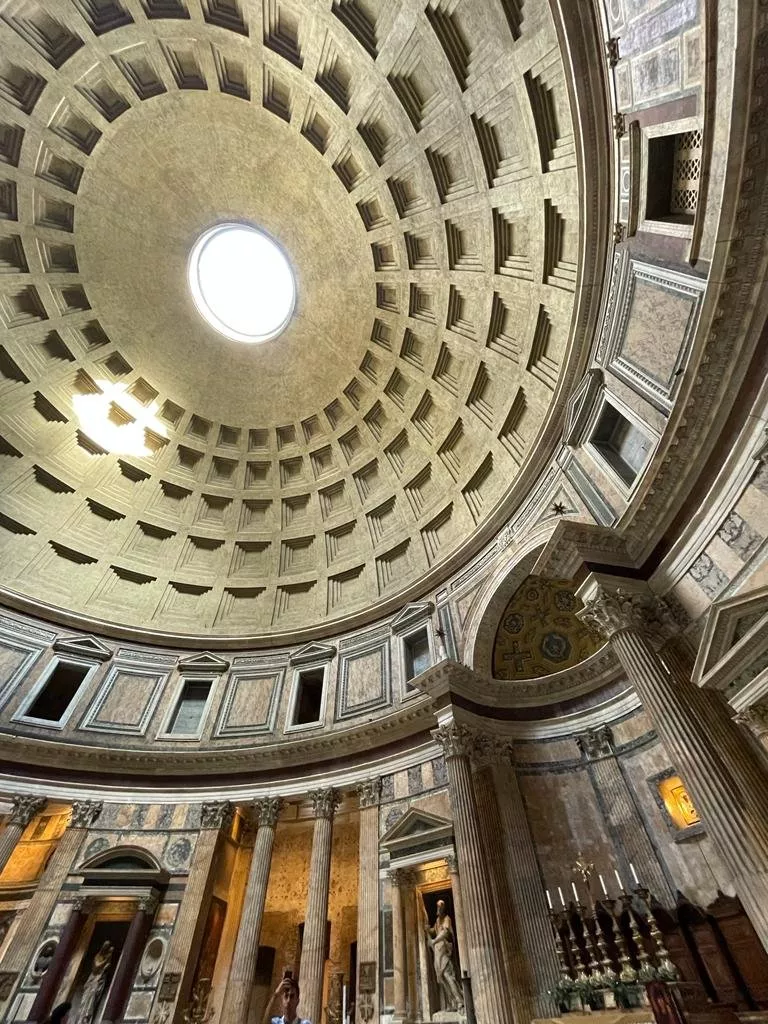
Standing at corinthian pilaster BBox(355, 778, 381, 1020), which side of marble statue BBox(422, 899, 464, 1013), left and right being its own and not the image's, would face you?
right

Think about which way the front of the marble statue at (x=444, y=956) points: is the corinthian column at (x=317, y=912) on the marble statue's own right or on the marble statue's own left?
on the marble statue's own right

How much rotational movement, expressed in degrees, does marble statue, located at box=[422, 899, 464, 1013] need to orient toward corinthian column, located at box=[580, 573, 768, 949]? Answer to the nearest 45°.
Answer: approximately 90° to its left

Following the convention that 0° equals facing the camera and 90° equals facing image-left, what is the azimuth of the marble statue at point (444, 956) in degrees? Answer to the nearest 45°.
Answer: approximately 45°

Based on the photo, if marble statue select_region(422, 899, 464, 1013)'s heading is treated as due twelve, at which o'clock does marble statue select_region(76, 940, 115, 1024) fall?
marble statue select_region(76, 940, 115, 1024) is roughly at 2 o'clock from marble statue select_region(422, 899, 464, 1013).

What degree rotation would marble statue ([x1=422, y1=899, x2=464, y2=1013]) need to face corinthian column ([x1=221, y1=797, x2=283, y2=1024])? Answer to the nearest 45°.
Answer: approximately 45° to its right

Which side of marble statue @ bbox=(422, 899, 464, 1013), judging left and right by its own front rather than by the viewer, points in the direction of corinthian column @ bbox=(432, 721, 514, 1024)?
left
